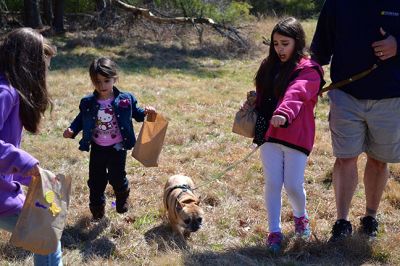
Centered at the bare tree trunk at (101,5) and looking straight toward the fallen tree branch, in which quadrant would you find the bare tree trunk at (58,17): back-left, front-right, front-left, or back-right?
back-right

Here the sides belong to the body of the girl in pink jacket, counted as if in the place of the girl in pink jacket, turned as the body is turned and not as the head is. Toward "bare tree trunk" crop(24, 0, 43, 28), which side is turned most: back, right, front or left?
right

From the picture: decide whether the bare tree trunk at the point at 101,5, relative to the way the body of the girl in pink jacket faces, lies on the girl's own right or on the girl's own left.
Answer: on the girl's own right

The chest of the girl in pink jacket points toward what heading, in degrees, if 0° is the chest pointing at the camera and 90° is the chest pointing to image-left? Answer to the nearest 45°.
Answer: approximately 45°

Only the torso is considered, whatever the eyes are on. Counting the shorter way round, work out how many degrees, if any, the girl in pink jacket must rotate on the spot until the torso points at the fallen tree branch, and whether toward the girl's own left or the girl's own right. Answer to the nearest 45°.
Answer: approximately 135° to the girl's own right

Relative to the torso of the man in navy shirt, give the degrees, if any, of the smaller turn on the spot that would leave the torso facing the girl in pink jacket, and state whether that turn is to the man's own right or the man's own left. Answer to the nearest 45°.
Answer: approximately 45° to the man's own right

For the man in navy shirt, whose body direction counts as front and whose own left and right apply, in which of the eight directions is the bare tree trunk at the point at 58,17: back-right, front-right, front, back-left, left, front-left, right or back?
back-right

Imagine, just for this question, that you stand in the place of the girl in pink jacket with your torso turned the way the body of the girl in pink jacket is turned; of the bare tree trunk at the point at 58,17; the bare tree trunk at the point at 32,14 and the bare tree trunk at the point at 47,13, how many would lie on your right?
3

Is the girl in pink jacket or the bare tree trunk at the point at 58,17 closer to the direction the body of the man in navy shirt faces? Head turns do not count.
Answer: the girl in pink jacket

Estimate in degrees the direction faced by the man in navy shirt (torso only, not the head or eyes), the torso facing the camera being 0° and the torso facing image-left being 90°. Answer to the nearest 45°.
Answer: approximately 0°

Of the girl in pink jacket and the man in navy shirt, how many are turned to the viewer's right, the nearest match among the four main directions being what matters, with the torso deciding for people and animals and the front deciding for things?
0
